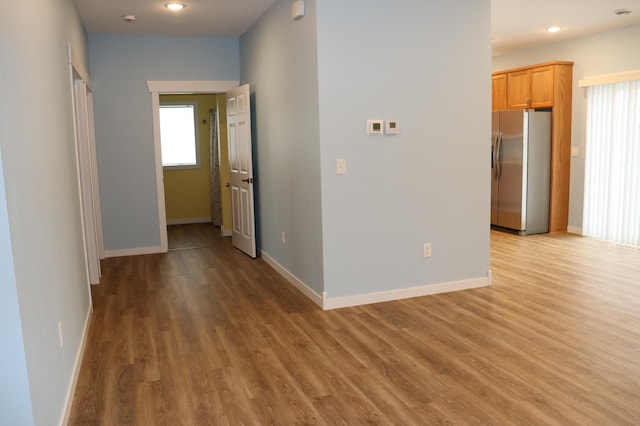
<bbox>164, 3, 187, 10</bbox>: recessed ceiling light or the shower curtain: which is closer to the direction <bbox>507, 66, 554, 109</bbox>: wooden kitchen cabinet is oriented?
the recessed ceiling light

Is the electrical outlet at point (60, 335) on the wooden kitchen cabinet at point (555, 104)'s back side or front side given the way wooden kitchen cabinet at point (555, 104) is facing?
on the front side

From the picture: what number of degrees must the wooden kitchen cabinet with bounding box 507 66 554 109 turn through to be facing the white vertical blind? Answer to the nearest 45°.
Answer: approximately 90° to its left

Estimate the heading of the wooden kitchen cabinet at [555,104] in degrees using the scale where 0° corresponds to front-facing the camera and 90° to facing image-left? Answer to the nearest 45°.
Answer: approximately 45°

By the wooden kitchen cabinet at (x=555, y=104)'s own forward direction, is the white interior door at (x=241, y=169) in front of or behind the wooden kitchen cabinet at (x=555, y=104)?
in front

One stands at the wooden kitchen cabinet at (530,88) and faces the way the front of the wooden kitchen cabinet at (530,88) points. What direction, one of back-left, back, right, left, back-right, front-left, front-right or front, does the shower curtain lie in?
front-right

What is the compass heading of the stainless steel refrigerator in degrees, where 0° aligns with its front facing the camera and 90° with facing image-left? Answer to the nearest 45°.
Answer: approximately 45°

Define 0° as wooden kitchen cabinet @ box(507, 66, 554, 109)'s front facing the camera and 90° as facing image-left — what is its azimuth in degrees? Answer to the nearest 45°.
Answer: approximately 45°
